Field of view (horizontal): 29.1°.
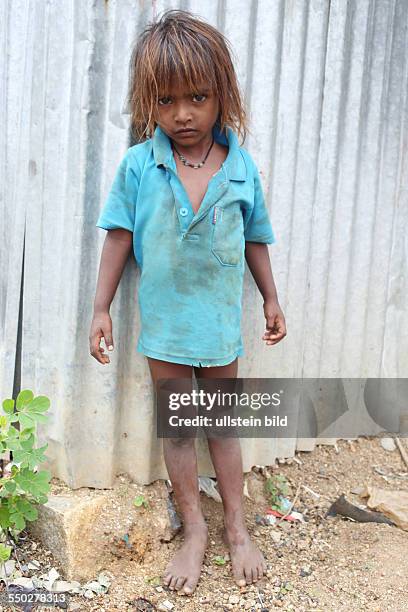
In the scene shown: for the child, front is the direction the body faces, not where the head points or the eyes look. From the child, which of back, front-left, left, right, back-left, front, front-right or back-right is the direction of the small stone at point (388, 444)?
back-left

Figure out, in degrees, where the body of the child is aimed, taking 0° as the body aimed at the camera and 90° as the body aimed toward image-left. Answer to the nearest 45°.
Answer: approximately 0°
